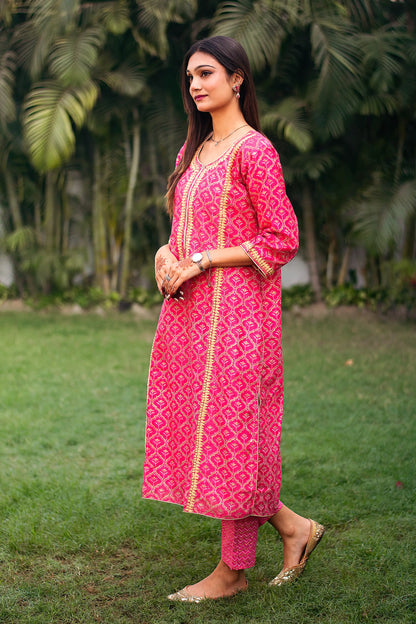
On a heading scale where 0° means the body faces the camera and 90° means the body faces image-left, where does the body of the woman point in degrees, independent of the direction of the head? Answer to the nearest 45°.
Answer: approximately 45°
